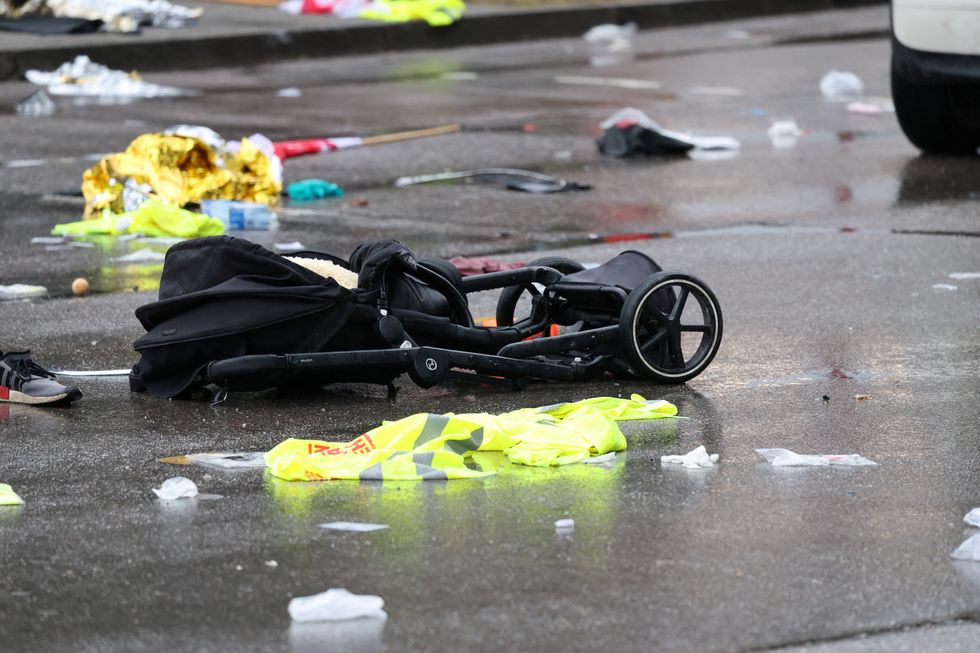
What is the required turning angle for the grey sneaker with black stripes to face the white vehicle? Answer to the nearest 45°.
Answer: approximately 45° to its left

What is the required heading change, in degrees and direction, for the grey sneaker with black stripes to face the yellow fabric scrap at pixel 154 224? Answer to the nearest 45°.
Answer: approximately 90° to its left

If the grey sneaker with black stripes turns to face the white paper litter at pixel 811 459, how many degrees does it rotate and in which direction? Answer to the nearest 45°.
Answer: approximately 45° to its right

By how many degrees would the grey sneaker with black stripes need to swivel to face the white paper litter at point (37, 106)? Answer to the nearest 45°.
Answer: approximately 90° to its left

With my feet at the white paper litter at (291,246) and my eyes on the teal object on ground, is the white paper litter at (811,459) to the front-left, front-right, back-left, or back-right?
back-right

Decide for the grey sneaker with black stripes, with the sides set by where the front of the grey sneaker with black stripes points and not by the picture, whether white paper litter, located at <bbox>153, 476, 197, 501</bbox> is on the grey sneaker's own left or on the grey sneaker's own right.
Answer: on the grey sneaker's own right

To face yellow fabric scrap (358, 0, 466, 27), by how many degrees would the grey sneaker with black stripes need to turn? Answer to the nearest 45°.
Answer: approximately 90° to its left

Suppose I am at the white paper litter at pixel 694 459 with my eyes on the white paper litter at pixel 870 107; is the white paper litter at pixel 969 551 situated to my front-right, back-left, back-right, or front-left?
back-right

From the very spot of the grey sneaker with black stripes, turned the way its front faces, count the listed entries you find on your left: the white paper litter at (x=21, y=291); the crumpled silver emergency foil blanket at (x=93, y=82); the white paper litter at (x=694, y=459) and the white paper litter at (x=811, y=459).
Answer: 2

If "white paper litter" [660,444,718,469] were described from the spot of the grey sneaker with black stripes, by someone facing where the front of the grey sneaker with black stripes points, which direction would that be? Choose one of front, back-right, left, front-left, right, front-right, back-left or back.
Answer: front-right

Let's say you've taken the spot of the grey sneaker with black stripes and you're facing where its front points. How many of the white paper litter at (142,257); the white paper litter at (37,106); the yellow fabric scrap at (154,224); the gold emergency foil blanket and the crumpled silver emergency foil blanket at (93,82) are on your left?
5

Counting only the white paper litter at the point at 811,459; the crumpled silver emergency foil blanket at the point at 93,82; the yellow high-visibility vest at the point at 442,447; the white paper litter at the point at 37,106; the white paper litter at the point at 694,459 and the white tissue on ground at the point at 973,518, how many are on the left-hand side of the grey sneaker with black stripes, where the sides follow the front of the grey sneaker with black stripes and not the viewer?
2

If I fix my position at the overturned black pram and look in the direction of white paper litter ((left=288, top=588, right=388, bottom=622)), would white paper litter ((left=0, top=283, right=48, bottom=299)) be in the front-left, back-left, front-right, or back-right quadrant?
back-right

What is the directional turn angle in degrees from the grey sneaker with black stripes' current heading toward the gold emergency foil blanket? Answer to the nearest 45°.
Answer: approximately 90° to its left

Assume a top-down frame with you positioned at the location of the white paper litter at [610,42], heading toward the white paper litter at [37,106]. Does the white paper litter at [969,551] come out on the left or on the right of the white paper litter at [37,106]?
left

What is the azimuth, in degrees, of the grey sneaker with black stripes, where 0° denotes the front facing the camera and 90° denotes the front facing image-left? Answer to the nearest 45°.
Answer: approximately 270°

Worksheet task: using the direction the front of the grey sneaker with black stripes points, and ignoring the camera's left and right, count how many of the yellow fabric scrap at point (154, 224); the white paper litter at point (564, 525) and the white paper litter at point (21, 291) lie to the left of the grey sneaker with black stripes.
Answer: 2

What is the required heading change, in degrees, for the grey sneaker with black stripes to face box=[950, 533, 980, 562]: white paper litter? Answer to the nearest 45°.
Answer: approximately 45° to its right

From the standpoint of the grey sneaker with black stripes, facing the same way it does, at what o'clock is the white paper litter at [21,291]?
The white paper litter is roughly at 9 o'clock from the grey sneaker with black stripes.
